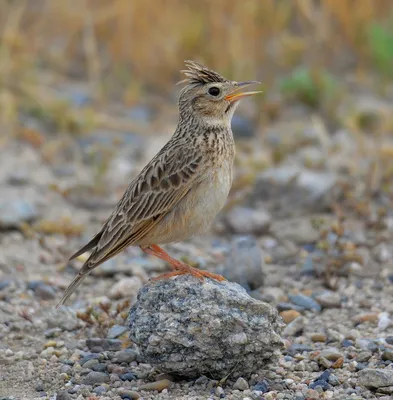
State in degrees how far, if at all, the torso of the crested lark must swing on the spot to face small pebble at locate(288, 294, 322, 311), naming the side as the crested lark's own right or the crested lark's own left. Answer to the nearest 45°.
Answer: approximately 45° to the crested lark's own left

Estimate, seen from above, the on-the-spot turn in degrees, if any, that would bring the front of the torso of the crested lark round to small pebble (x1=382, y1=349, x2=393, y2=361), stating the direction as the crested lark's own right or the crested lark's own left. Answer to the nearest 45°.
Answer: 0° — it already faces it

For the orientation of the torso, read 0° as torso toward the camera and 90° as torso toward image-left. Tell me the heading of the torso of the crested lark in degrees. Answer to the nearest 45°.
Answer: approximately 270°

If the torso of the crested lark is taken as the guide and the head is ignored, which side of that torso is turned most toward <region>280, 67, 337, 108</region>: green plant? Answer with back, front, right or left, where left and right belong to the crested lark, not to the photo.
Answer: left

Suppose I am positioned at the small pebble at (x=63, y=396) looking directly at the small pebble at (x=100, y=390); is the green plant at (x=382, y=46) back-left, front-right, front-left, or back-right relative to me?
front-left

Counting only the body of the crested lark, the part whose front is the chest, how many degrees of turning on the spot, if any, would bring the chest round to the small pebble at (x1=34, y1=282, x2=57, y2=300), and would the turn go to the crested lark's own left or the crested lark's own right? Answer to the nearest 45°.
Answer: approximately 135° to the crested lark's own left

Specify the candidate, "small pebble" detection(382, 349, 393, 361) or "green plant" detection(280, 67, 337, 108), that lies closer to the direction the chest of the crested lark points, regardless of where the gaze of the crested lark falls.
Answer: the small pebble

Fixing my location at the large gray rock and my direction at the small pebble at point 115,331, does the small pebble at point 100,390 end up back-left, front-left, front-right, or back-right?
front-left

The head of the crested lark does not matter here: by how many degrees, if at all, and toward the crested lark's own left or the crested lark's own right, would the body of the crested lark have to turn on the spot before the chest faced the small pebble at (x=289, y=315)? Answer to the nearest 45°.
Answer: approximately 45° to the crested lark's own left

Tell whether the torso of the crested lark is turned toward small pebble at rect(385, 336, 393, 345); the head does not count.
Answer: yes

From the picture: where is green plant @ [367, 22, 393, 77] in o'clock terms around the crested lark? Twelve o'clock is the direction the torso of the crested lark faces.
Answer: The green plant is roughly at 10 o'clock from the crested lark.
